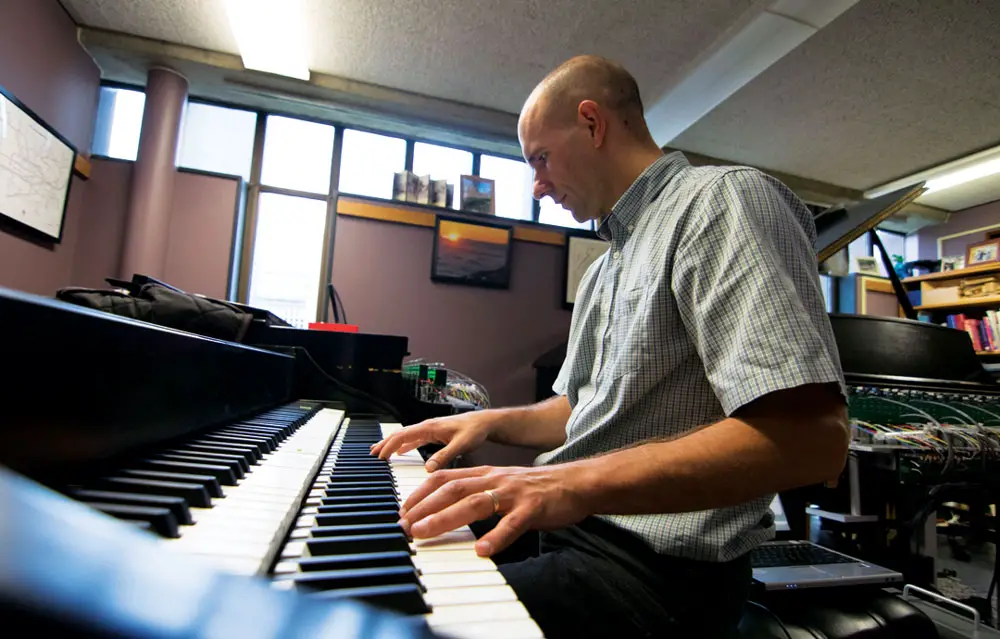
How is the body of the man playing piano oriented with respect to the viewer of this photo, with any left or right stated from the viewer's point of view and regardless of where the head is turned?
facing to the left of the viewer

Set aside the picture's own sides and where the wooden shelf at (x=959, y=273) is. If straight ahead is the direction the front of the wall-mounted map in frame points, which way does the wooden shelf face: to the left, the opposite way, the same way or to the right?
the opposite way

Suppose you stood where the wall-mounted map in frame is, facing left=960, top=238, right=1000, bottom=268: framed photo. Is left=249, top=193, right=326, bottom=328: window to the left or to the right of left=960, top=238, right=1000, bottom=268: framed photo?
left

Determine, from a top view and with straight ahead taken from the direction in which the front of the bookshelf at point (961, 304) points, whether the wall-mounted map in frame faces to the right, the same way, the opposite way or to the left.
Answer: the opposite way

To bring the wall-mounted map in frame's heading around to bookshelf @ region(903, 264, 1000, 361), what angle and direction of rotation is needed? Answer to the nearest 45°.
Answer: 0° — it already faces it

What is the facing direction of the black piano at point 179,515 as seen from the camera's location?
facing to the right of the viewer

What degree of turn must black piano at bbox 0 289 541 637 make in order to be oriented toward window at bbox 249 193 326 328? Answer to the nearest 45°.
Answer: approximately 90° to its left

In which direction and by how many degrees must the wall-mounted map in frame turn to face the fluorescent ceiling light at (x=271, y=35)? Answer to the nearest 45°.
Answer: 0° — it already faces it

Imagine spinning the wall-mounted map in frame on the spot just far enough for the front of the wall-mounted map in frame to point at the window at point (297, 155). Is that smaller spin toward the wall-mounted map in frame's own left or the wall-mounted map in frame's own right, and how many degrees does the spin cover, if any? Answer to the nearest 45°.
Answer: approximately 45° to the wall-mounted map in frame's own left

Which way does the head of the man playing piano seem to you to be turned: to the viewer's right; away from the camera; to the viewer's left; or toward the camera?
to the viewer's left

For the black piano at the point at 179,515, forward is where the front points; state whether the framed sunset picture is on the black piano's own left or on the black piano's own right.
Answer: on the black piano's own left

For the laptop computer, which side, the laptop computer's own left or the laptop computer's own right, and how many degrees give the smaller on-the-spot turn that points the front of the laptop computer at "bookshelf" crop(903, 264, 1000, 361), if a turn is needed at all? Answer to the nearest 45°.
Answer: approximately 135° to the laptop computer's own left
